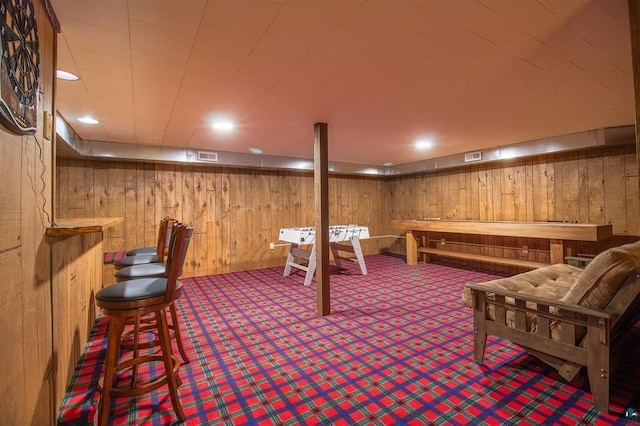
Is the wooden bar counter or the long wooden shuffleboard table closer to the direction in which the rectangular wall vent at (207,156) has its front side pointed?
the wooden bar counter

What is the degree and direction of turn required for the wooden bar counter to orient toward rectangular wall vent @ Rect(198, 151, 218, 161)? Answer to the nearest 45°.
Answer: approximately 45° to its left

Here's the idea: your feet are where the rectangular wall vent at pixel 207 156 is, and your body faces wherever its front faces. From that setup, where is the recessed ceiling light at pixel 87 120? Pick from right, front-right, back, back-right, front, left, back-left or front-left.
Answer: front-right

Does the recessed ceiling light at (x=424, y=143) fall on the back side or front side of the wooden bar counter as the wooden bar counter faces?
on the front side

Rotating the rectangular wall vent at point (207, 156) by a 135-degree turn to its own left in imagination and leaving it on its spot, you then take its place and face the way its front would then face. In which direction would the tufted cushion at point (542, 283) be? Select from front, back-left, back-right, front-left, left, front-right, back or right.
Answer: right

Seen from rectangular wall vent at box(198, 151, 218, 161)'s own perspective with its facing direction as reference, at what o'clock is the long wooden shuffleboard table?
The long wooden shuffleboard table is roughly at 10 o'clock from the rectangular wall vent.

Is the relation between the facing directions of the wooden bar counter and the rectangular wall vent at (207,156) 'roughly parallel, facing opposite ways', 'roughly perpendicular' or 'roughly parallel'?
roughly perpendicular

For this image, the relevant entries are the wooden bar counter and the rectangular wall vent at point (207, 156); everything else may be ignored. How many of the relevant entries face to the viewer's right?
1

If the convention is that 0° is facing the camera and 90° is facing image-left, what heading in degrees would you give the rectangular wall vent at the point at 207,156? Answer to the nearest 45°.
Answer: approximately 0°

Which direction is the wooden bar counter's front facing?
to the viewer's right

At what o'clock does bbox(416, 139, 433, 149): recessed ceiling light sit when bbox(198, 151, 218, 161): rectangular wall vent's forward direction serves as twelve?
The recessed ceiling light is roughly at 10 o'clock from the rectangular wall vent.

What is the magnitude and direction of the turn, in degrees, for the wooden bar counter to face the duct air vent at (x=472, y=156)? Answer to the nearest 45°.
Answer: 0° — it already faces it
